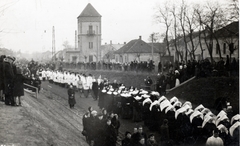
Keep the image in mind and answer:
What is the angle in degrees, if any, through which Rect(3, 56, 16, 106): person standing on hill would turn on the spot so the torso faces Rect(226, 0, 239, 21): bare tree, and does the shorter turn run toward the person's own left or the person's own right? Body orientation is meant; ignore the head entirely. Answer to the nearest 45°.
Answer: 0° — they already face it

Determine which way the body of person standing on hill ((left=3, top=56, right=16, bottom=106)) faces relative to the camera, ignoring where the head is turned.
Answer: to the viewer's right
